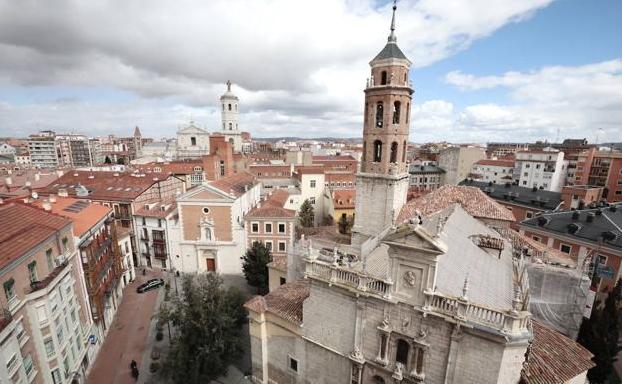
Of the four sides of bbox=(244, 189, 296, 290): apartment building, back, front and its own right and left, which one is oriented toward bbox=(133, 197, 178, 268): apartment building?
right

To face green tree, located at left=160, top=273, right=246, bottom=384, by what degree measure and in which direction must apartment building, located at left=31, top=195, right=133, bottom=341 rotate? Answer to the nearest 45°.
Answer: approximately 45° to its right

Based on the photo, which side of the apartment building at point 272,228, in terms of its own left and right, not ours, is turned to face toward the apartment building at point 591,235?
left

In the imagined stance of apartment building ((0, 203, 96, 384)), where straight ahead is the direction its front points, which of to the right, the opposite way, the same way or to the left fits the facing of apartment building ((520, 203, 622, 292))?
the opposite way

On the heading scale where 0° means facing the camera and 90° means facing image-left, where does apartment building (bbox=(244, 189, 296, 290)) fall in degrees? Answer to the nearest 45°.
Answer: approximately 0°

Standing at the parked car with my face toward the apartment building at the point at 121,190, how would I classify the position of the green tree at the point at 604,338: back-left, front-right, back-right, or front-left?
back-right

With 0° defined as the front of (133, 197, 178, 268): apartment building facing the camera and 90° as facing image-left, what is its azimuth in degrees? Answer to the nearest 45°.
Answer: approximately 0°

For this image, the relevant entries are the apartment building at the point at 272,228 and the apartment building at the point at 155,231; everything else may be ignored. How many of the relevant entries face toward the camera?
2

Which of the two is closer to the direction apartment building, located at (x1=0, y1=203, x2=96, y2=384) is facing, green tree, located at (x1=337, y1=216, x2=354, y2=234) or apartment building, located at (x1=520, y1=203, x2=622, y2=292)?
the apartment building

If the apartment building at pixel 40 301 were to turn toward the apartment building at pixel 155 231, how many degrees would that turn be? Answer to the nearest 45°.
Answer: approximately 90° to its left
